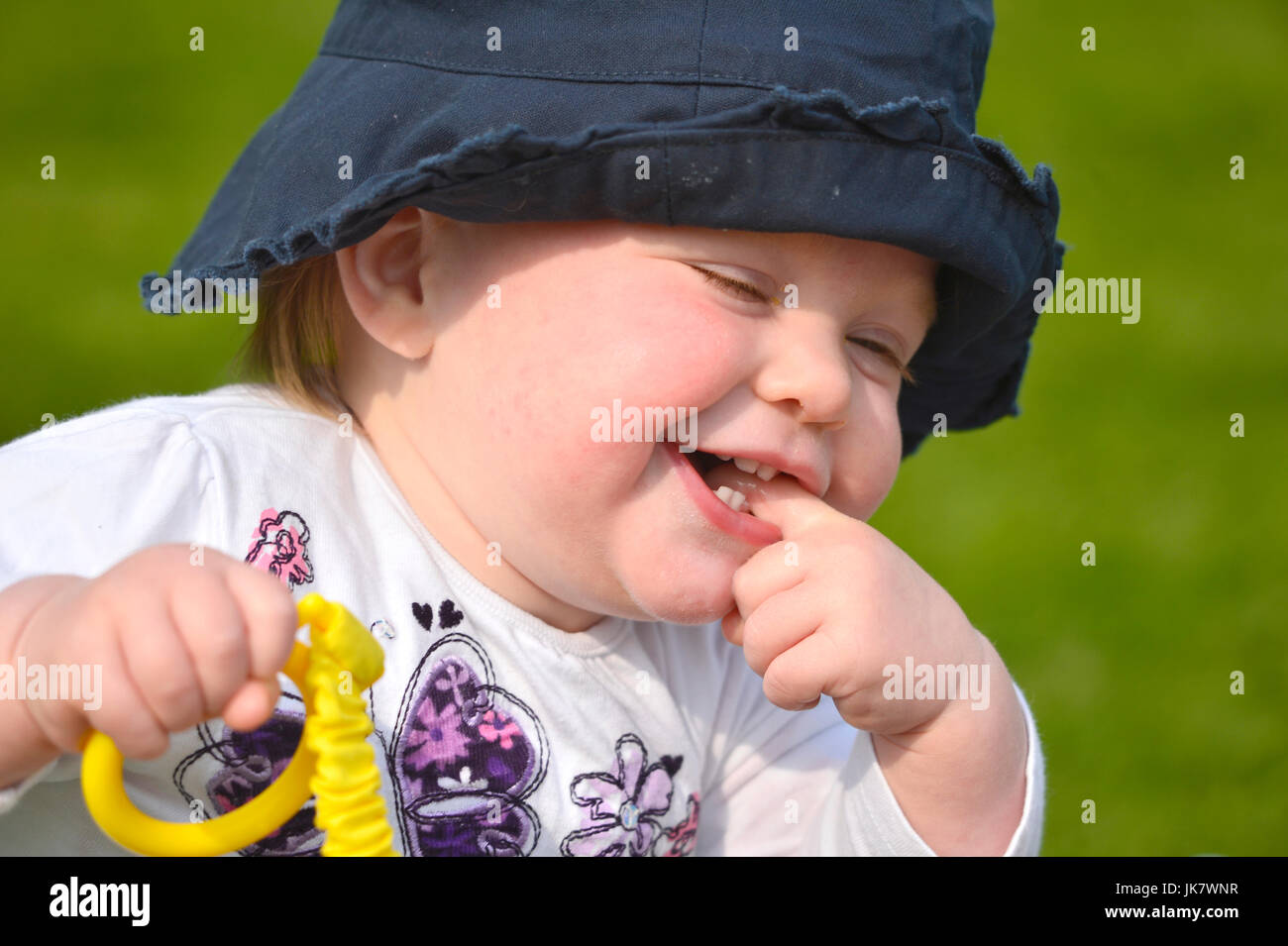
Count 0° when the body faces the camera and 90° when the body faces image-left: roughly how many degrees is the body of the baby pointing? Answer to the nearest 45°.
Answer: approximately 315°

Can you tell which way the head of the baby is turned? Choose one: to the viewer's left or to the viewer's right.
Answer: to the viewer's right
